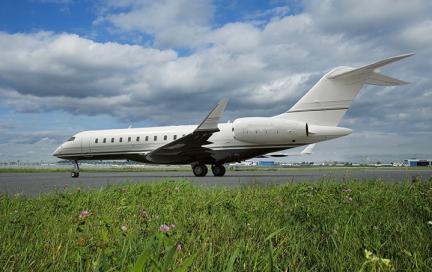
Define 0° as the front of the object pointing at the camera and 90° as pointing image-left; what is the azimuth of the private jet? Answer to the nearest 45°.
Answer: approximately 90°
